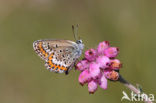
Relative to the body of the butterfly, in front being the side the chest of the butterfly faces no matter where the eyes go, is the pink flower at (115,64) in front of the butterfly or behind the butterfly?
in front

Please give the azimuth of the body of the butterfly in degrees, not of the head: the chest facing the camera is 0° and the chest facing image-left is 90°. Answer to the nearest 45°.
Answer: approximately 270°

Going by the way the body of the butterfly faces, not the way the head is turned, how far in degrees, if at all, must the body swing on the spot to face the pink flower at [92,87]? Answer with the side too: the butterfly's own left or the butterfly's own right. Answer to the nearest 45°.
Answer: approximately 45° to the butterfly's own right
